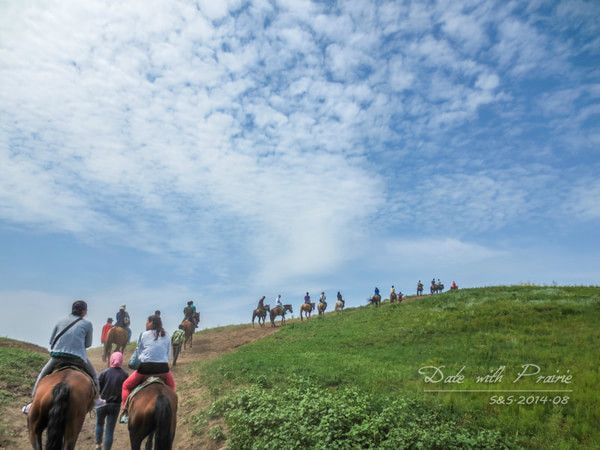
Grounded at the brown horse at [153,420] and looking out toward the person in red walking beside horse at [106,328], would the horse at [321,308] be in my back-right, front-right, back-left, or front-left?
front-right

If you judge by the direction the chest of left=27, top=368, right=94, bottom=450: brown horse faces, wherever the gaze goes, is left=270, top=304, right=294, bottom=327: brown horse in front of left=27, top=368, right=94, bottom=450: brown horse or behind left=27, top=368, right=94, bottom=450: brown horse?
in front

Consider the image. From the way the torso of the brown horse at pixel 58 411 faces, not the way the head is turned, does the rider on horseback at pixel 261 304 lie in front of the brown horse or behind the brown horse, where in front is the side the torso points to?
in front

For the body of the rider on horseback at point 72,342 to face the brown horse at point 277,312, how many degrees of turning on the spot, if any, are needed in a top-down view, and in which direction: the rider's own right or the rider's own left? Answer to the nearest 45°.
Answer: approximately 45° to the rider's own right

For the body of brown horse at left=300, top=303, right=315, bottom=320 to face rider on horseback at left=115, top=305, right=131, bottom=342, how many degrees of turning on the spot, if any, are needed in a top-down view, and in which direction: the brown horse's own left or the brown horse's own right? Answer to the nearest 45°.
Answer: approximately 180°

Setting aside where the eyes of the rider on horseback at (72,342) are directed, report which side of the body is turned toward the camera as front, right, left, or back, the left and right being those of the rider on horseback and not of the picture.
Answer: back

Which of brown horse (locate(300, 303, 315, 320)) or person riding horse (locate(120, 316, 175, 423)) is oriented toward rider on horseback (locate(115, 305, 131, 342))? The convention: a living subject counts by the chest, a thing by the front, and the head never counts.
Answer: the person riding horse

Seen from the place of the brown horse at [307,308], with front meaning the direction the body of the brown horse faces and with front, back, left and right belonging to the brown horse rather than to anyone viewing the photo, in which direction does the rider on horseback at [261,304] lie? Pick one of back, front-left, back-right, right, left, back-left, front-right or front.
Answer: back

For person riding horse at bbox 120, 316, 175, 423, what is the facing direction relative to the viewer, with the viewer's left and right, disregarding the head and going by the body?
facing away from the viewer

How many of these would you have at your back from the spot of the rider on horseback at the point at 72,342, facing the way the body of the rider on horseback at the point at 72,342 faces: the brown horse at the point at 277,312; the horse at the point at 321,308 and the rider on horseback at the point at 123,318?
0

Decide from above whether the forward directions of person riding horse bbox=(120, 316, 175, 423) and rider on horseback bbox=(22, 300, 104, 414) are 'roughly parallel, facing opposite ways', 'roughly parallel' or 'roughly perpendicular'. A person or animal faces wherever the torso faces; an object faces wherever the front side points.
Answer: roughly parallel

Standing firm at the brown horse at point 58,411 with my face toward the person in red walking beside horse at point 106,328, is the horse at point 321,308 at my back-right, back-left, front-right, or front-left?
front-right

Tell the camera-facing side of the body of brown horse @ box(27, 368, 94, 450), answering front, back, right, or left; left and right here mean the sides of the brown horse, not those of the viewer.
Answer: back

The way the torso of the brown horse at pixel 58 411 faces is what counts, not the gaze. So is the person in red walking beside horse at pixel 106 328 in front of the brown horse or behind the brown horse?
in front

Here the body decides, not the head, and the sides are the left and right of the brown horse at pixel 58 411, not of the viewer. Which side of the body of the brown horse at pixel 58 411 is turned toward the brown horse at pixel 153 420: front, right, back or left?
right

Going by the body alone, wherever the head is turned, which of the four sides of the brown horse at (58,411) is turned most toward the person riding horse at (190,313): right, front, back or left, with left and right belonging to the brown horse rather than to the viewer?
front

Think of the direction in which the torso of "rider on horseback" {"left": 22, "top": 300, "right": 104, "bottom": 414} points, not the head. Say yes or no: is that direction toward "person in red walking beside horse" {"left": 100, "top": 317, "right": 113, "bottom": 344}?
yes

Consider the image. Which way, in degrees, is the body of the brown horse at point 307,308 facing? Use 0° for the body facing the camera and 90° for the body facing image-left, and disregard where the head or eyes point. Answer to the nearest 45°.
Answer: approximately 225°

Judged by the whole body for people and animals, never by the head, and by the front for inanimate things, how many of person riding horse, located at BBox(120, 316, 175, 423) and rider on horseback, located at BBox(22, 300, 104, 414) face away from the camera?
2
